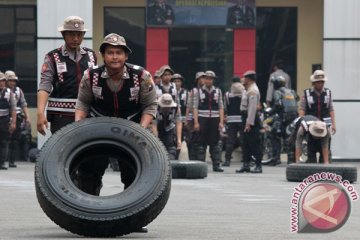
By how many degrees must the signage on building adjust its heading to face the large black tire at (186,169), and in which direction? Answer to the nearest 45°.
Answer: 0° — it already faces it

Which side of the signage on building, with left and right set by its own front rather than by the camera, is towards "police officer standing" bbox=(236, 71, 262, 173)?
front

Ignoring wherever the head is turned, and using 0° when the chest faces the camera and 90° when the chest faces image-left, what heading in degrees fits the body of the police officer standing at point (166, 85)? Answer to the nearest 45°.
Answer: approximately 0°

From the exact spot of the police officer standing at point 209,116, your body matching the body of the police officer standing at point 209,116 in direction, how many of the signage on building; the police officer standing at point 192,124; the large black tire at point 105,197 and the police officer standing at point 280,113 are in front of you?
1

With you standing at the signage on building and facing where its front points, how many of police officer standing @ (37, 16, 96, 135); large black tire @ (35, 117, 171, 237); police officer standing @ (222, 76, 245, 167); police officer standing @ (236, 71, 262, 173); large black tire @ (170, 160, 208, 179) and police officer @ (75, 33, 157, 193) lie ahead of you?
6

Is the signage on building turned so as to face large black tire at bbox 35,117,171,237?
yes

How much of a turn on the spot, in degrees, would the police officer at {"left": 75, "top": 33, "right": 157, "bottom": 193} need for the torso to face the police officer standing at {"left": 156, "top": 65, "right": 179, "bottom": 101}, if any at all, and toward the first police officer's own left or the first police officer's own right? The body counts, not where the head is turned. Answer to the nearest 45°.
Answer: approximately 180°
